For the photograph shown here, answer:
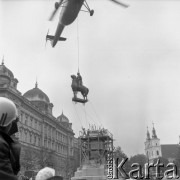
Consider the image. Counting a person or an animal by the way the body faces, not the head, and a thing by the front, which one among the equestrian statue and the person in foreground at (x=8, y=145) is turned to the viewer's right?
the person in foreground

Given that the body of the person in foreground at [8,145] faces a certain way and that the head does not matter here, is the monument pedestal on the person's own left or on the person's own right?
on the person's own left

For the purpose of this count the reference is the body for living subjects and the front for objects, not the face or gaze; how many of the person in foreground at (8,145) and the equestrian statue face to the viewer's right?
1

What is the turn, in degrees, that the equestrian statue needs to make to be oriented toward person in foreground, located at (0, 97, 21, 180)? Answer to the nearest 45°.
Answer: approximately 45° to its left

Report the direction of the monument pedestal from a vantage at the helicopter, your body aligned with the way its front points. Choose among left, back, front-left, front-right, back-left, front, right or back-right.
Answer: back-left

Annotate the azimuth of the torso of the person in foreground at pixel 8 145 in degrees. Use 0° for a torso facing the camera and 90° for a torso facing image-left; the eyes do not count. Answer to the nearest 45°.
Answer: approximately 270°

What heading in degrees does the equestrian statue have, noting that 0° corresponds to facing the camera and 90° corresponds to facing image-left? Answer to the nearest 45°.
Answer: approximately 45°
